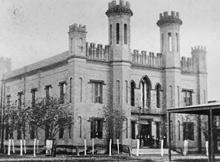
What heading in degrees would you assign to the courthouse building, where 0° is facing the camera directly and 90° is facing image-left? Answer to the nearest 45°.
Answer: approximately 315°
